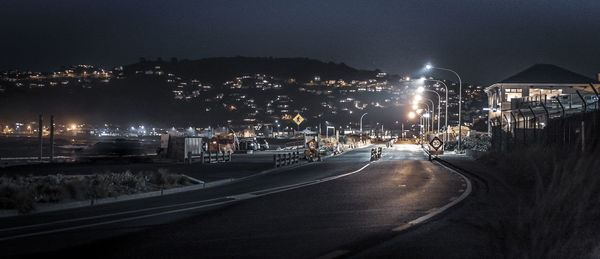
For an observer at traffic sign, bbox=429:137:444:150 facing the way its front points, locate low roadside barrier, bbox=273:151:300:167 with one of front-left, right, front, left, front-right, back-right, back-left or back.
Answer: front-right

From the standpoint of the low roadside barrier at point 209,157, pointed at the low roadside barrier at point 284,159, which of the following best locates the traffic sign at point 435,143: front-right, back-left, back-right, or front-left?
front-left

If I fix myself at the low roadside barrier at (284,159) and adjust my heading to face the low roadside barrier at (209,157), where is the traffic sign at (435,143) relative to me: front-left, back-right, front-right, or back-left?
back-right

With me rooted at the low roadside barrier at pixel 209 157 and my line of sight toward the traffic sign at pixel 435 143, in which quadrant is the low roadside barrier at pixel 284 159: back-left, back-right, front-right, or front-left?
front-right

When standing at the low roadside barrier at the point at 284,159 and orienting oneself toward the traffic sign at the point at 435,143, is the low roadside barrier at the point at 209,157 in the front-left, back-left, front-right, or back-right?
back-left

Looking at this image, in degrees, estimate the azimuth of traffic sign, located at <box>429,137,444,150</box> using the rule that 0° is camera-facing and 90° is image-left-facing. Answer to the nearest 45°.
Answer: approximately 0°

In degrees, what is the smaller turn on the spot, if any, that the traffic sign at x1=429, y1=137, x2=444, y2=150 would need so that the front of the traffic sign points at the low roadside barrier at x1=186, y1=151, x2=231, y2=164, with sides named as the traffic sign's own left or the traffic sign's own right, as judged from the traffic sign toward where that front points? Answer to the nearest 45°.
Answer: approximately 45° to the traffic sign's own right
